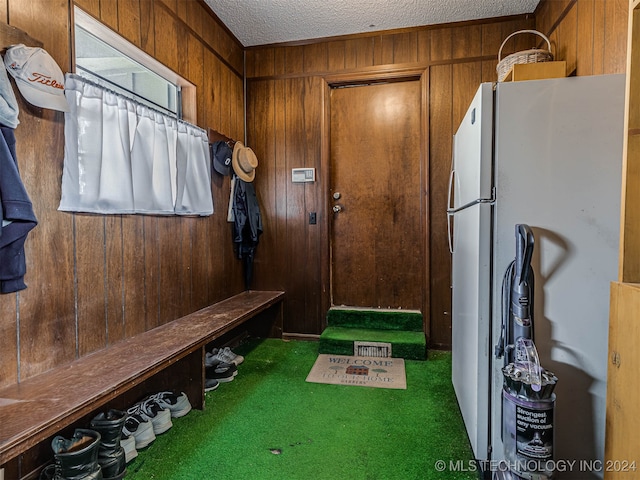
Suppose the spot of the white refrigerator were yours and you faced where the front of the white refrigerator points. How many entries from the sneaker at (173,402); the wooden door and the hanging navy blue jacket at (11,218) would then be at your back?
0

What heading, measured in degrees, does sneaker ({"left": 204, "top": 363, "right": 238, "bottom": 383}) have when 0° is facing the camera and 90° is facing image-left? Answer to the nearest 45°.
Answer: approximately 270°

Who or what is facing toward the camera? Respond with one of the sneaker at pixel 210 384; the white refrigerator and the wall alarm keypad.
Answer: the wall alarm keypad

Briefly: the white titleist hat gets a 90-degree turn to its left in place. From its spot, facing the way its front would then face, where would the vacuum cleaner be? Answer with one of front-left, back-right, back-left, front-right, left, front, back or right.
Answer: right

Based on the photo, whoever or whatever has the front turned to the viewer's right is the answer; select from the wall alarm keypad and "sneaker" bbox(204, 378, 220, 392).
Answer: the sneaker

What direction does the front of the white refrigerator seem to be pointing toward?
to the viewer's left

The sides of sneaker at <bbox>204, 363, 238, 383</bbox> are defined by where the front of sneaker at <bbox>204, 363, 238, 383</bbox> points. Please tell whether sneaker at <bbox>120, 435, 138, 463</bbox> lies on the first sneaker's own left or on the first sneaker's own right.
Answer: on the first sneaker's own right

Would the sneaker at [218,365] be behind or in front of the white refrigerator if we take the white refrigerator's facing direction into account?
in front

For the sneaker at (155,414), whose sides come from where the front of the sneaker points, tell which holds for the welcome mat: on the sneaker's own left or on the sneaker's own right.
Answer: on the sneaker's own left

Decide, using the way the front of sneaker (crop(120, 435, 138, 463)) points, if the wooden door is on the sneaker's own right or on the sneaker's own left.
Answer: on the sneaker's own left

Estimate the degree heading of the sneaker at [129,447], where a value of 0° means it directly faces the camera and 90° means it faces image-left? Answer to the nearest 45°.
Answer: approximately 315°

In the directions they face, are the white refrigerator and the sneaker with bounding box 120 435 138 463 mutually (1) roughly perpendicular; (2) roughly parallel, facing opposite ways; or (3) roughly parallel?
roughly parallel, facing opposite ways
